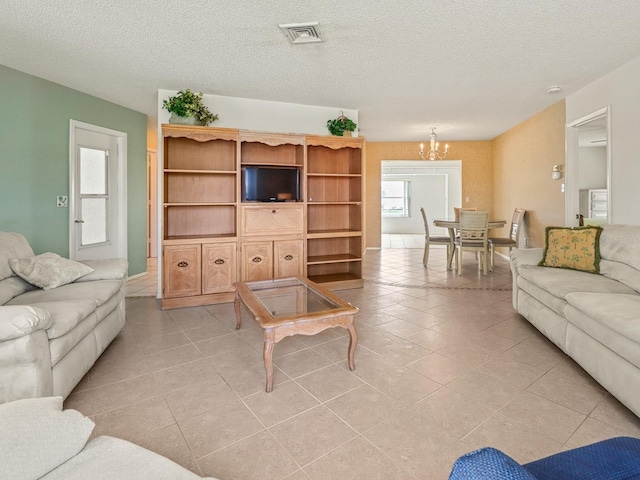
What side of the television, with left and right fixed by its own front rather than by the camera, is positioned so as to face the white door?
right

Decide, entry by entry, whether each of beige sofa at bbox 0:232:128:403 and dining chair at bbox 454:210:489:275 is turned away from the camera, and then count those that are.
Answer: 1

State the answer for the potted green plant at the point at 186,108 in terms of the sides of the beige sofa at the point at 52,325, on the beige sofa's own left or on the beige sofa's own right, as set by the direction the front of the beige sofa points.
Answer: on the beige sofa's own left

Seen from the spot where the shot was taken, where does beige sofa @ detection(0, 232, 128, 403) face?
facing the viewer and to the right of the viewer

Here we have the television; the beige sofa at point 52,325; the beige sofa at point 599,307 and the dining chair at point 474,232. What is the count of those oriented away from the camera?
1

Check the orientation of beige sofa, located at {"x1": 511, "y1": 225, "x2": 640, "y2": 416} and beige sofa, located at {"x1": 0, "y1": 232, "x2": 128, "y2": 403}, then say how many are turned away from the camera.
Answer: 0

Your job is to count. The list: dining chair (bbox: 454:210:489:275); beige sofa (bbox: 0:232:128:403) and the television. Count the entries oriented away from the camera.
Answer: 1

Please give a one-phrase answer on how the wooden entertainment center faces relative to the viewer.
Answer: facing the viewer

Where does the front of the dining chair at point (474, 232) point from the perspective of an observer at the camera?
facing away from the viewer

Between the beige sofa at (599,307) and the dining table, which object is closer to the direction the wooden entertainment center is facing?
the beige sofa

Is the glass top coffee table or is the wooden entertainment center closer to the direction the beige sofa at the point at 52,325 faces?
the glass top coffee table

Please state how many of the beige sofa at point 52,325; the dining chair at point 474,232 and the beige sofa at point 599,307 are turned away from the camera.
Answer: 1
